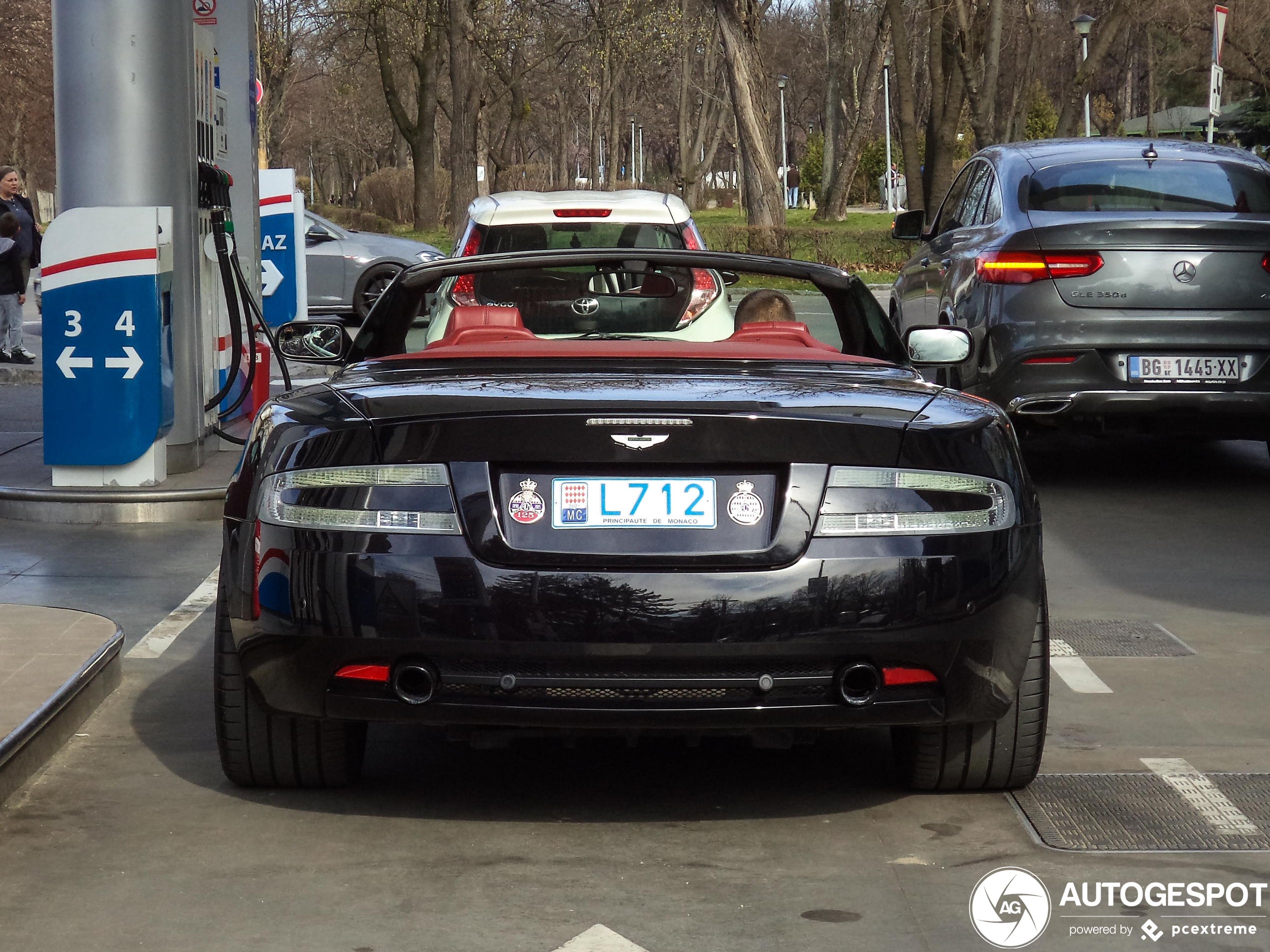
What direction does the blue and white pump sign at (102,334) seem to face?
toward the camera

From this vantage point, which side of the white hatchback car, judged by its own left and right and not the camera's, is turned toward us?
back

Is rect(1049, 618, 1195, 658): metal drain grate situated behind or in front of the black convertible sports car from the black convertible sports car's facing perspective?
in front

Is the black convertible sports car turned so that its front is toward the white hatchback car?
yes

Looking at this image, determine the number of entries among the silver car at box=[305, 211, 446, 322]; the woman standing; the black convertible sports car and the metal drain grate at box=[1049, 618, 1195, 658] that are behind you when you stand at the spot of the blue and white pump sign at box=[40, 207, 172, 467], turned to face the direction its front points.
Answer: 2

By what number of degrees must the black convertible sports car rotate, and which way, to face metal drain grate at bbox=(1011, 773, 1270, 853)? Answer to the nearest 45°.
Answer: approximately 90° to its right

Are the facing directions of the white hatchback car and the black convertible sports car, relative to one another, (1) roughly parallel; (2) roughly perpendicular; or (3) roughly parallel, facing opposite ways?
roughly parallel

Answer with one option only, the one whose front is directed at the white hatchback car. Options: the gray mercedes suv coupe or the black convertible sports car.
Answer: the black convertible sports car

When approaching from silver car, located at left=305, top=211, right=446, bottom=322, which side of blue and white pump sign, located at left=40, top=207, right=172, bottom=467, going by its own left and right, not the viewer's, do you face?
back

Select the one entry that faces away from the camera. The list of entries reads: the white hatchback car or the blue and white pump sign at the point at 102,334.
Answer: the white hatchback car

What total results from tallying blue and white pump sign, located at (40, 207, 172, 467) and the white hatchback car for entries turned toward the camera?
1

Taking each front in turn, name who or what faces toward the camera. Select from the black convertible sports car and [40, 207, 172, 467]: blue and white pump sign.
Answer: the blue and white pump sign

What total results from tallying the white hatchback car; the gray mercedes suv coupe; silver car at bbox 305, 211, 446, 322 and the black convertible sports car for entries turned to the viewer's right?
1

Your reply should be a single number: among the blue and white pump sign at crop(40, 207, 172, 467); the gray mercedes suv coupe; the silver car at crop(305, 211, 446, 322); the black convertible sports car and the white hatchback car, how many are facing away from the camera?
3

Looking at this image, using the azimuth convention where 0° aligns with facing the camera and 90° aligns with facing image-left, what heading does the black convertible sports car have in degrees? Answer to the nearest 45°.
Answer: approximately 180°

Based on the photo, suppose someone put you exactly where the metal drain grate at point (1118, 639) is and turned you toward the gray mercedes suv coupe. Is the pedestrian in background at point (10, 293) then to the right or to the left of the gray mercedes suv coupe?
left

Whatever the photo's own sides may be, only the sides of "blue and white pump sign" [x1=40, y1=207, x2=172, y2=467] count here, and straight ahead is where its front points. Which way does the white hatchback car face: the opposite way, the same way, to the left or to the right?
the opposite way

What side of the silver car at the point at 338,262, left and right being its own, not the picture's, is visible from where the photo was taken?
right

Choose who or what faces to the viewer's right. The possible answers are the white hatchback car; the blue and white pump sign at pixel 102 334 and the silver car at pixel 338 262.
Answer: the silver car

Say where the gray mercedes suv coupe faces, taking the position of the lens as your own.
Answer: facing away from the viewer

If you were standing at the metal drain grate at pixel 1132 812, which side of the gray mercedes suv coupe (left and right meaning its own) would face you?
back
